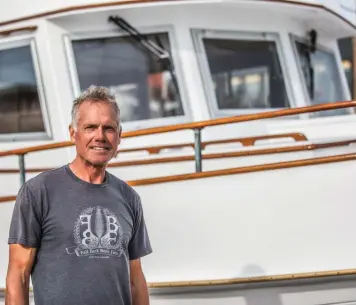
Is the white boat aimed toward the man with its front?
no
